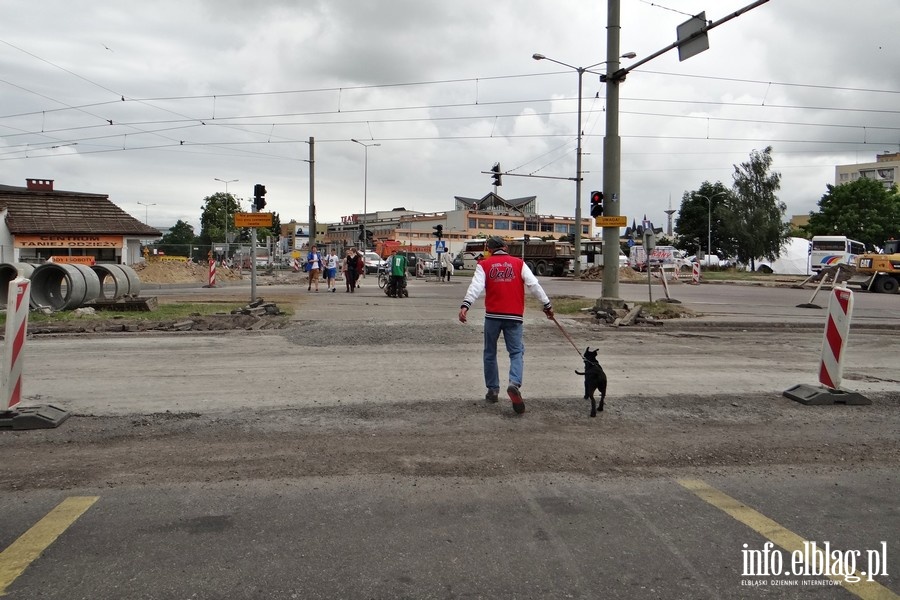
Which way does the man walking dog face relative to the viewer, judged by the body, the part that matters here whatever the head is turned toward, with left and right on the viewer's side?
facing away from the viewer

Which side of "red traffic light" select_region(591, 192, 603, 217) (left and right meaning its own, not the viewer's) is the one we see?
front

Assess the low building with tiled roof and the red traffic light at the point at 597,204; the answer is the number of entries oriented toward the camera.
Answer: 2

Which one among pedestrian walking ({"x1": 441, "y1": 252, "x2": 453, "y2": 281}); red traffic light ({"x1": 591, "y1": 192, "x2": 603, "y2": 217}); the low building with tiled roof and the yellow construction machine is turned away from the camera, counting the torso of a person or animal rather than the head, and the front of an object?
the pedestrian walking

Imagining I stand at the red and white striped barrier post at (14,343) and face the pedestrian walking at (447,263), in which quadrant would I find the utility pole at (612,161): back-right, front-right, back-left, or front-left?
front-right

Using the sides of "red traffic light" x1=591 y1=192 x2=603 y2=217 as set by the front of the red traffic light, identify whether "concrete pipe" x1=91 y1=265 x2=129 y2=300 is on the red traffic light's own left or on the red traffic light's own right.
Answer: on the red traffic light's own right

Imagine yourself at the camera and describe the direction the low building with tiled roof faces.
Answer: facing the viewer

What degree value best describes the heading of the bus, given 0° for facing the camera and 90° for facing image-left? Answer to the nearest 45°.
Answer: approximately 45°

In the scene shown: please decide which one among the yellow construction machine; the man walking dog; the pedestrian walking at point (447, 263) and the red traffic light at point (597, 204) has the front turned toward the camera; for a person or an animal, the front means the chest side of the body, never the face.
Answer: the red traffic light

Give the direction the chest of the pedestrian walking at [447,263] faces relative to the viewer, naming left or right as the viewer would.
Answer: facing away from the viewer

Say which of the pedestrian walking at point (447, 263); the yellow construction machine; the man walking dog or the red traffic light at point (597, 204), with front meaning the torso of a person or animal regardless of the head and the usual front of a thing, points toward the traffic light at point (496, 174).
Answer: the man walking dog

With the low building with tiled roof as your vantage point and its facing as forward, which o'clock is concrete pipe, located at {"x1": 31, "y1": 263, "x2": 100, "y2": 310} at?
The concrete pipe is roughly at 12 o'clock from the low building with tiled roof.
